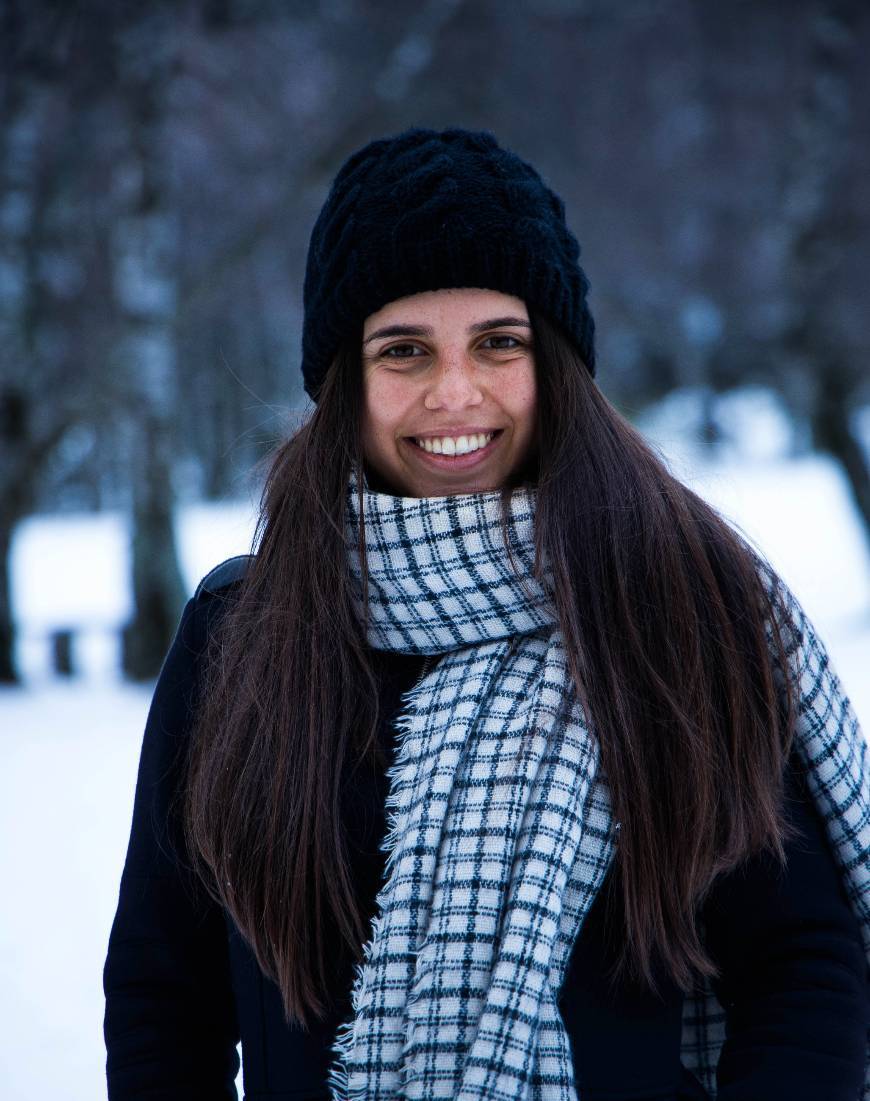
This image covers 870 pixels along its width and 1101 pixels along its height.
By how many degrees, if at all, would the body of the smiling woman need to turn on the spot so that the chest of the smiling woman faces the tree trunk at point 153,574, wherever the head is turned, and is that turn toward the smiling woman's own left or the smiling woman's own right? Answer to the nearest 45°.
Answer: approximately 180°

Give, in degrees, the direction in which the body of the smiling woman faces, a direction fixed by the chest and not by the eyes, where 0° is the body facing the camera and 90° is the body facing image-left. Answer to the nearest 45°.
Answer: approximately 0°
